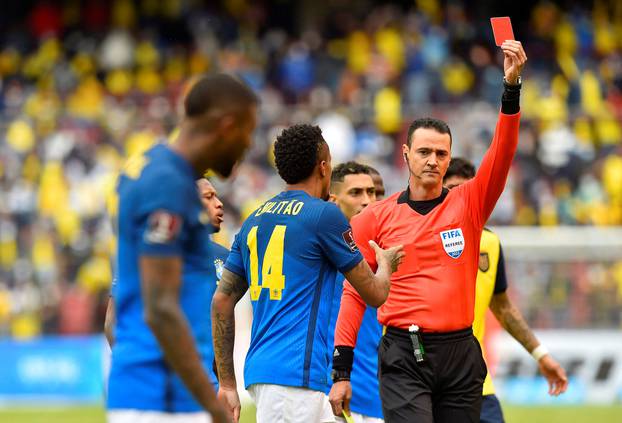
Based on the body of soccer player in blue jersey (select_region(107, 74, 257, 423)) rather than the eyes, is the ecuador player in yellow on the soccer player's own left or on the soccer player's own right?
on the soccer player's own left

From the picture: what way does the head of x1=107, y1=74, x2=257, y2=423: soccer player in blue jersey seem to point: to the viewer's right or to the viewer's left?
to the viewer's right

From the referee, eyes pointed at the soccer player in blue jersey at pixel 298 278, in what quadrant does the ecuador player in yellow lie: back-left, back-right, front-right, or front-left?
back-right

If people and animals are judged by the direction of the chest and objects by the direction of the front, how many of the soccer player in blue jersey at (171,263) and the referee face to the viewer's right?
1

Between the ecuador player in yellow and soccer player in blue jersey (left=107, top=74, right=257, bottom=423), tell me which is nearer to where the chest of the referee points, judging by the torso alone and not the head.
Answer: the soccer player in blue jersey

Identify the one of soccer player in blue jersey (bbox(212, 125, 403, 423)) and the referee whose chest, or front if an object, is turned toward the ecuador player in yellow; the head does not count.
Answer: the soccer player in blue jersey

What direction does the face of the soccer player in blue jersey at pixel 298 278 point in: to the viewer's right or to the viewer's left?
to the viewer's right

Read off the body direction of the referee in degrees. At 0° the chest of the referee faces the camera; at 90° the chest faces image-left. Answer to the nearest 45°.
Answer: approximately 0°

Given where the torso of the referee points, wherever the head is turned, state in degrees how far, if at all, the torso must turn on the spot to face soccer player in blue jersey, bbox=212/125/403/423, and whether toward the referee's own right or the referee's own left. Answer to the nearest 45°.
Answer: approximately 45° to the referee's own right

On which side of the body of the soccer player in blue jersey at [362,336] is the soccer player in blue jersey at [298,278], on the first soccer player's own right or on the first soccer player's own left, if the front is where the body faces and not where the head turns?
on the first soccer player's own right

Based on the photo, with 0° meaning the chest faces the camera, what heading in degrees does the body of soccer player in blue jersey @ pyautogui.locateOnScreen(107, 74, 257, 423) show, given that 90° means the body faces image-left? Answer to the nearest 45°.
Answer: approximately 270°

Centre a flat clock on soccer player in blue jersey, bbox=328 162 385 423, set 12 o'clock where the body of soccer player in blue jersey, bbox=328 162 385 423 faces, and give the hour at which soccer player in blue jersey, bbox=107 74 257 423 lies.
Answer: soccer player in blue jersey, bbox=107 74 257 423 is roughly at 2 o'clock from soccer player in blue jersey, bbox=328 162 385 423.
